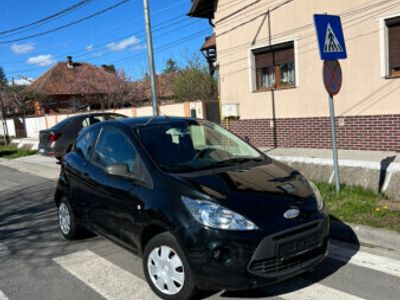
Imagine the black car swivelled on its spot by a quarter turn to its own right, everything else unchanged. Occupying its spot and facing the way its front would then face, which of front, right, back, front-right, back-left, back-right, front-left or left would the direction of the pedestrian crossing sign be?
back

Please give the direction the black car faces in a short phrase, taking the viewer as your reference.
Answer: facing the viewer and to the right of the viewer

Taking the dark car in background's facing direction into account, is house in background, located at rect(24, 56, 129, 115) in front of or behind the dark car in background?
in front

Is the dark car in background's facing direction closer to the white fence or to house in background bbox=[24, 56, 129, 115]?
the white fence

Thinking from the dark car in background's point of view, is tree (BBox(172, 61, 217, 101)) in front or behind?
in front

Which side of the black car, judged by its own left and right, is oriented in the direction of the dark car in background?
back

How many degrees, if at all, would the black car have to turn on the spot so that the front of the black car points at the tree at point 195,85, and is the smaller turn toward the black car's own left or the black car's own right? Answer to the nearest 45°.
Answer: approximately 135° to the black car's own left

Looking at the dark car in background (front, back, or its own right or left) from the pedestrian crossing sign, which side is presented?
right

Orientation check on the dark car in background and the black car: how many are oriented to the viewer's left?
0

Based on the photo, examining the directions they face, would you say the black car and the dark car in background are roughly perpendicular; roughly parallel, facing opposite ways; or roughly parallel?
roughly perpendicular

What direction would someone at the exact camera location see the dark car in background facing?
facing away from the viewer and to the right of the viewer

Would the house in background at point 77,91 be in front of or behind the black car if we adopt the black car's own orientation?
behind

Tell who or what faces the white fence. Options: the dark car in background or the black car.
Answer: the dark car in background
